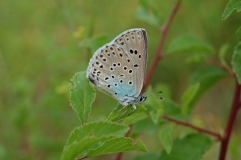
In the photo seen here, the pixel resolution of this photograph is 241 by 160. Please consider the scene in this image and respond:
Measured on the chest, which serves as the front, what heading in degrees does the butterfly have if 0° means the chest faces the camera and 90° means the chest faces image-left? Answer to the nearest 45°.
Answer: approximately 270°
